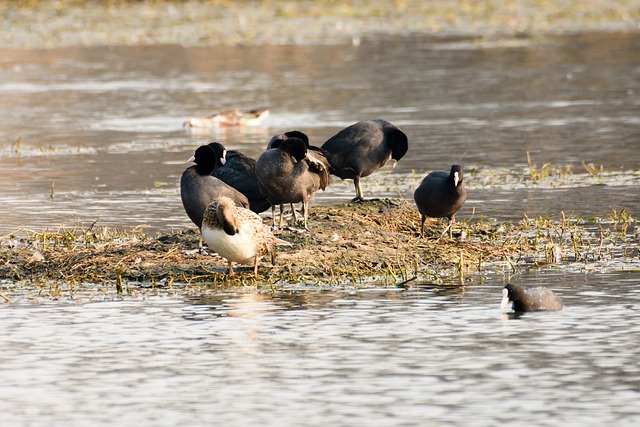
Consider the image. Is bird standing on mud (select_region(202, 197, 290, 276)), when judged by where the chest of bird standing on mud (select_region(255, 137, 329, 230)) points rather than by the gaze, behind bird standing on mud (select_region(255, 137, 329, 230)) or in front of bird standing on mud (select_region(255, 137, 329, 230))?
in front

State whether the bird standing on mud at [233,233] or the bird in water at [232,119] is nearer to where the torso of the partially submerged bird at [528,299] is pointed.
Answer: the bird standing on mud

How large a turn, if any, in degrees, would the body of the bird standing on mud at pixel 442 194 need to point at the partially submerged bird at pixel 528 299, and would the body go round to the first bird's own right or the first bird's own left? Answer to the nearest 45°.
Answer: approximately 45° to the first bird's own right

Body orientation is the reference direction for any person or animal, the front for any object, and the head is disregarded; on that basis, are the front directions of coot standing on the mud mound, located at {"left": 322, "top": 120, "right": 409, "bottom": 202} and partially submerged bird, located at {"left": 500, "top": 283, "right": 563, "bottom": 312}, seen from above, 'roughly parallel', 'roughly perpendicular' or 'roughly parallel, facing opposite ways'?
roughly parallel, facing opposite ways

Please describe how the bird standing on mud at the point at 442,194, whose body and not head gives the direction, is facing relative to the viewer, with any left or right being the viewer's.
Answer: facing the viewer and to the right of the viewer

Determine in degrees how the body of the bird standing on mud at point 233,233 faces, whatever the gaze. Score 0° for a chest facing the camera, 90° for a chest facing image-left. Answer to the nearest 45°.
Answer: approximately 45°

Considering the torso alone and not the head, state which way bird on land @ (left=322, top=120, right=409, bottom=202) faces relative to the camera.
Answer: to the viewer's right

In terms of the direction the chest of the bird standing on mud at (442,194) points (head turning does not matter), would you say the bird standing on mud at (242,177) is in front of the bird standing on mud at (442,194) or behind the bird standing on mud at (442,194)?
behind

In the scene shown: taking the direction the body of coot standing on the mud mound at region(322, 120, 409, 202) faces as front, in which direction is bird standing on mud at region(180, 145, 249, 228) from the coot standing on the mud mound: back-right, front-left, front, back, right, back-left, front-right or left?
back-right

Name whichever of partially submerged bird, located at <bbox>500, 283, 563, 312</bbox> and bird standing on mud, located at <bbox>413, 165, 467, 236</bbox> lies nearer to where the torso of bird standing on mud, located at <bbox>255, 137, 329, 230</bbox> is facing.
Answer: the partially submerged bird
